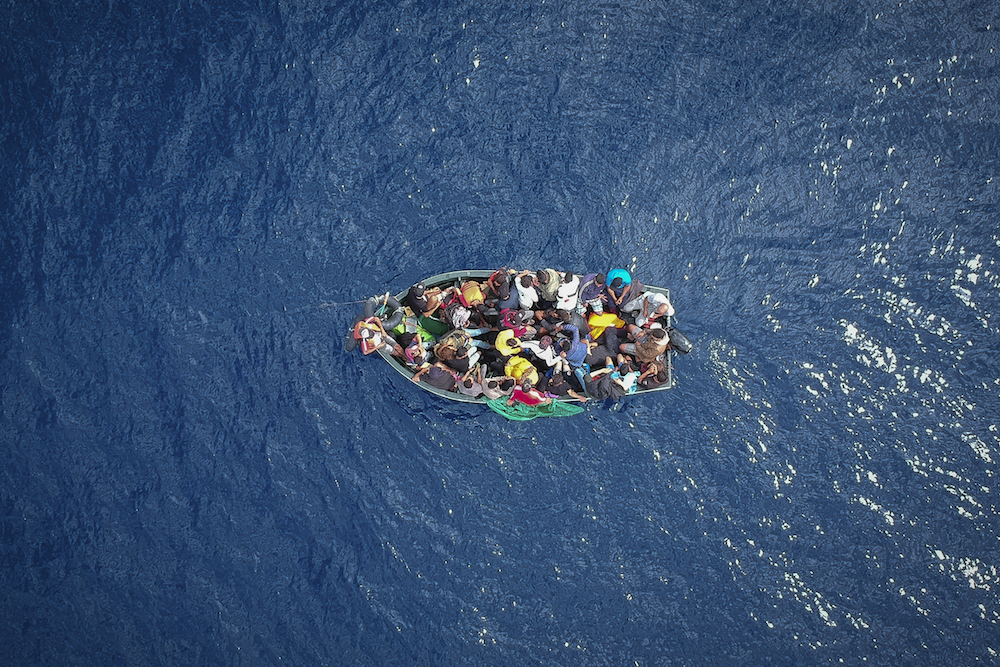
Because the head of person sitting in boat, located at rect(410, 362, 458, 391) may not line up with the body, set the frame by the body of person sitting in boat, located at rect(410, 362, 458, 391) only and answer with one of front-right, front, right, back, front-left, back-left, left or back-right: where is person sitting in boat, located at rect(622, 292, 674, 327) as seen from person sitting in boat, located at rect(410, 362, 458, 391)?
right

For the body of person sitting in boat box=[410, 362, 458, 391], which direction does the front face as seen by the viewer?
away from the camera

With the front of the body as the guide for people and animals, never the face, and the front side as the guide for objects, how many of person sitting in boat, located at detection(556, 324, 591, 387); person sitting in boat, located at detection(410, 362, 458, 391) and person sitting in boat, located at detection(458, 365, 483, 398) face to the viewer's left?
1

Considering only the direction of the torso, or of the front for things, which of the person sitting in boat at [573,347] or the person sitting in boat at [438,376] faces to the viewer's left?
the person sitting in boat at [573,347]

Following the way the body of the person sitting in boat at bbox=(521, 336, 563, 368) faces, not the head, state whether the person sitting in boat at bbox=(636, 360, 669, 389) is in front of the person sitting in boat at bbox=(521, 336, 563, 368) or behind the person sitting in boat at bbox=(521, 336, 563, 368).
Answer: behind

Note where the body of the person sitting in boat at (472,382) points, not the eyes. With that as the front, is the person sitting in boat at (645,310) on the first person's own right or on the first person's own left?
on the first person's own right
